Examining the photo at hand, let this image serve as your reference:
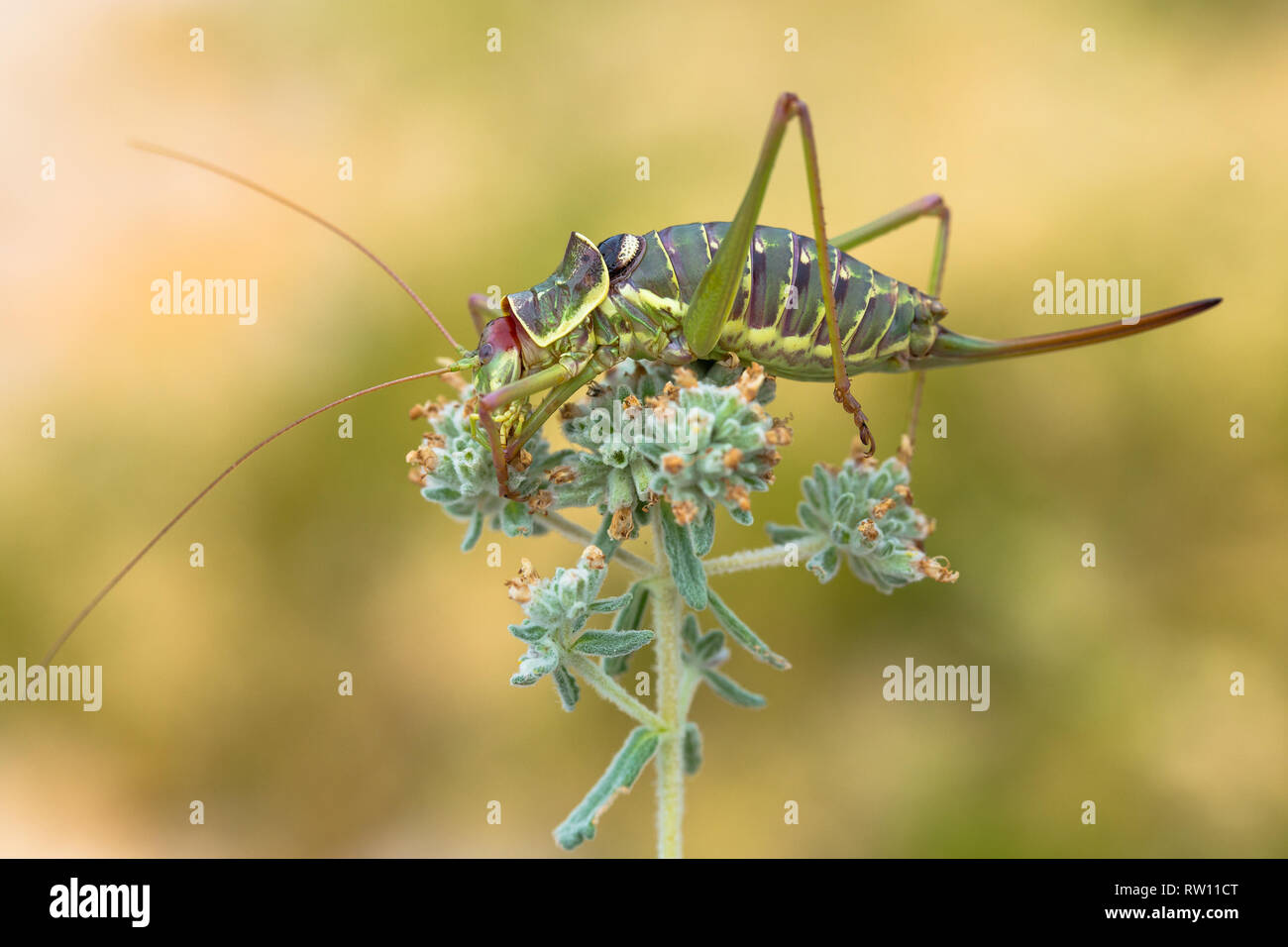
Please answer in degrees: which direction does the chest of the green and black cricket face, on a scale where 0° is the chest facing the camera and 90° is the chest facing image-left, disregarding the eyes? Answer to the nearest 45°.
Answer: approximately 90°
